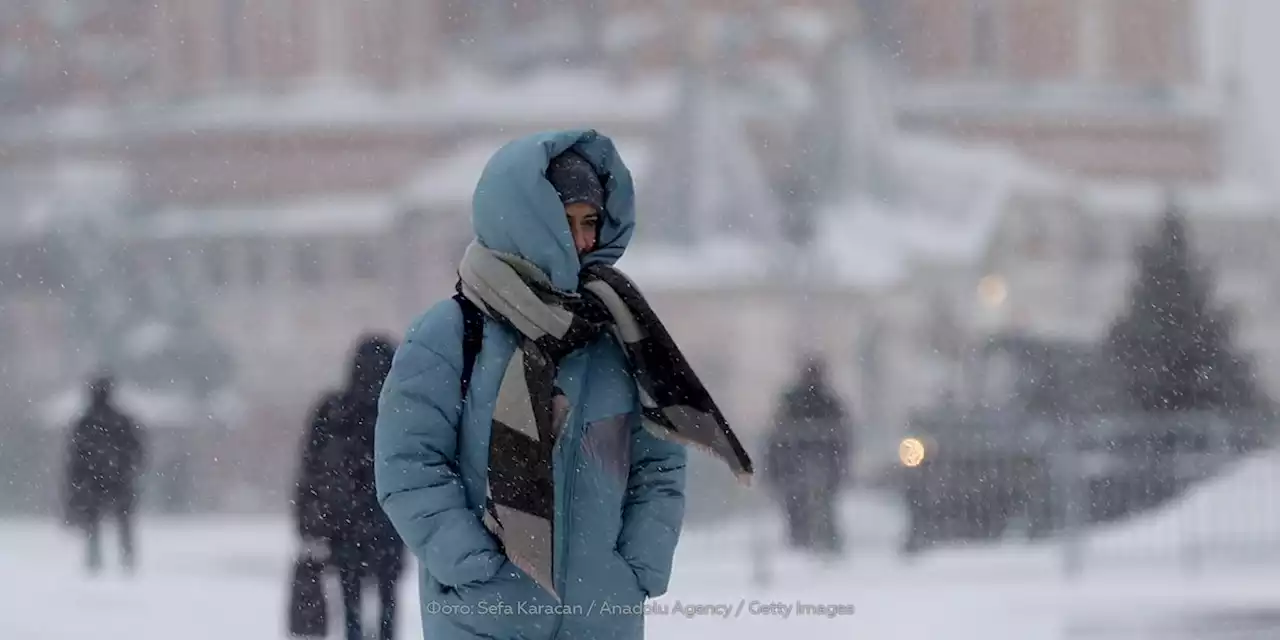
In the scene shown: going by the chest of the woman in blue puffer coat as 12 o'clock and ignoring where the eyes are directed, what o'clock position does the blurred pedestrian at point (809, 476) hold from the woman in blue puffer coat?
The blurred pedestrian is roughly at 8 o'clock from the woman in blue puffer coat.

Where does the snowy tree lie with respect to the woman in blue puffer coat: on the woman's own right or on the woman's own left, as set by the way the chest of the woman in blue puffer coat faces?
on the woman's own left

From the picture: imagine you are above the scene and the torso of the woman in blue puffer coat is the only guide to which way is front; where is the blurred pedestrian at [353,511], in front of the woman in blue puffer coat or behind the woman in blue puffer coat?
behind

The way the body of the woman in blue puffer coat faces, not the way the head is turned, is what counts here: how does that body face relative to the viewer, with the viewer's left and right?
facing the viewer and to the right of the viewer

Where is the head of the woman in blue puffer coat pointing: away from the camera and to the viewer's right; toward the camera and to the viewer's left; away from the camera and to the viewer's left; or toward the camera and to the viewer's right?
toward the camera and to the viewer's right
